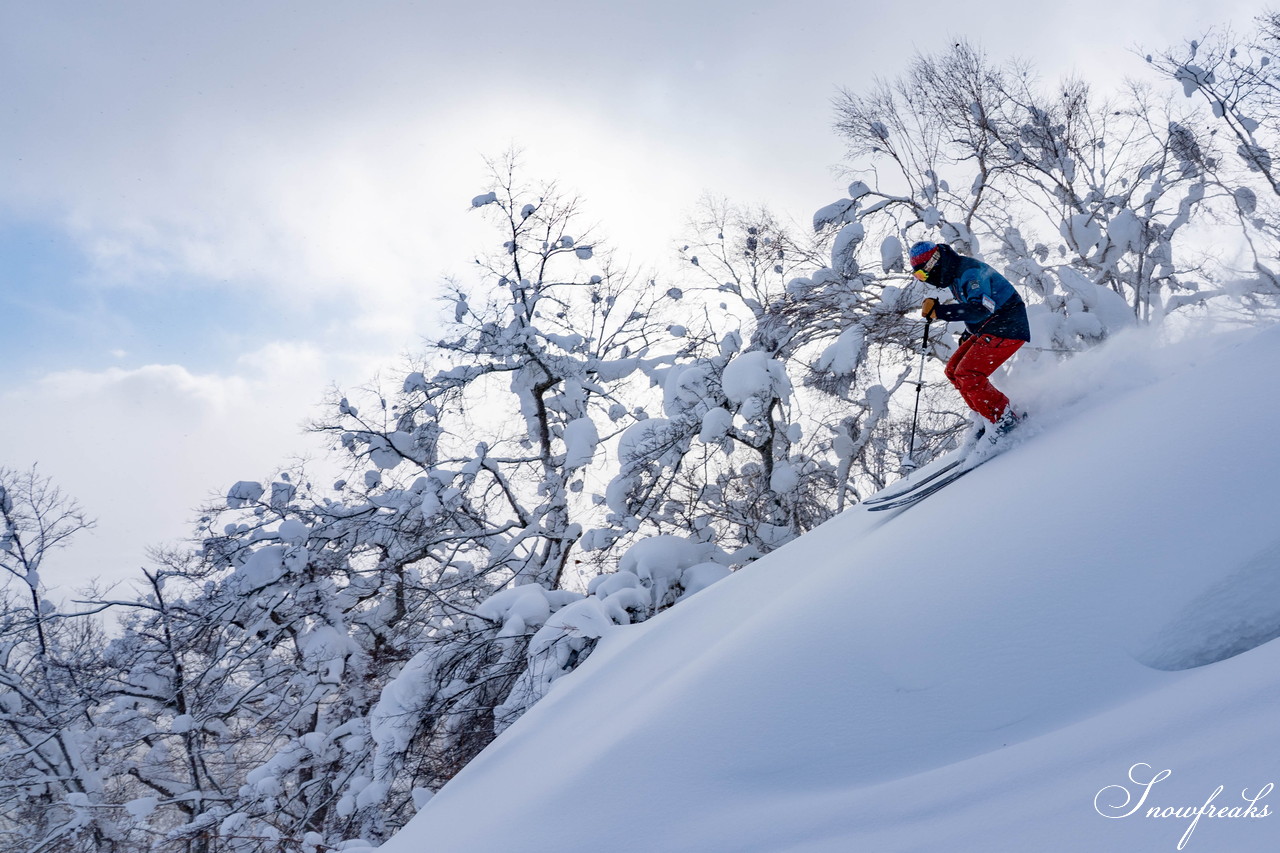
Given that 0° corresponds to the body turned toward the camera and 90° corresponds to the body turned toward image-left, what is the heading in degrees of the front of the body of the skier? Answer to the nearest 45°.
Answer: approximately 90°

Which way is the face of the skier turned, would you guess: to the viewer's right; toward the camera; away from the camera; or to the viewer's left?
to the viewer's left
